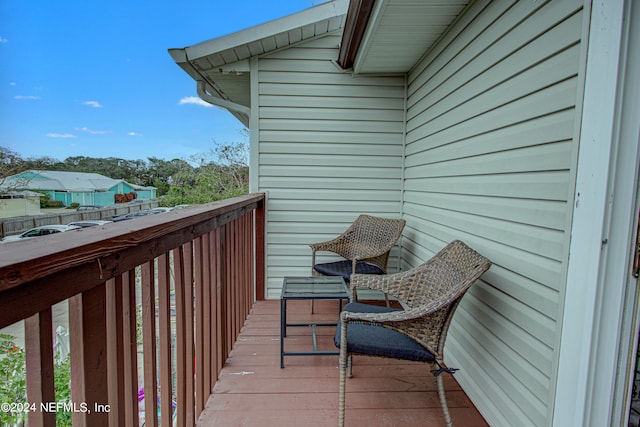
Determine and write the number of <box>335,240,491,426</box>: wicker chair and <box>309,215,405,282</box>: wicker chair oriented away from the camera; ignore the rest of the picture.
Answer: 0

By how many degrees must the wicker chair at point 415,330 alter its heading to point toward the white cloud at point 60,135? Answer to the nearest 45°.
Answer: approximately 45° to its right

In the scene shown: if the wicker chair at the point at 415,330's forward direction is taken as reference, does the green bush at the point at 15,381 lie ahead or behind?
ahead

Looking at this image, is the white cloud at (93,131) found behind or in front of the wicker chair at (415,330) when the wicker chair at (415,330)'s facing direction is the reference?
in front

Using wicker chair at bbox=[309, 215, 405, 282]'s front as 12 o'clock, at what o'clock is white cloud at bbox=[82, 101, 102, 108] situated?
The white cloud is roughly at 3 o'clock from the wicker chair.

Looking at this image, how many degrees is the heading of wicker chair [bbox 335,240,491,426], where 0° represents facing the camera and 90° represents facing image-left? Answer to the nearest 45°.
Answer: approximately 90°

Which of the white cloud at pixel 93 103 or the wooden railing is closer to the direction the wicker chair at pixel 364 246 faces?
the wooden railing
